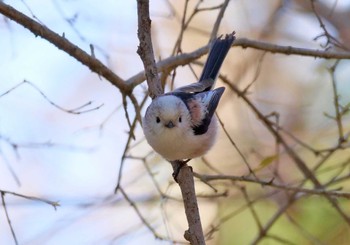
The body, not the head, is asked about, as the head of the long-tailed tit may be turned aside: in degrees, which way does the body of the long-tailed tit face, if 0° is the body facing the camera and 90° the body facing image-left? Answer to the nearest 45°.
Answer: approximately 45°
